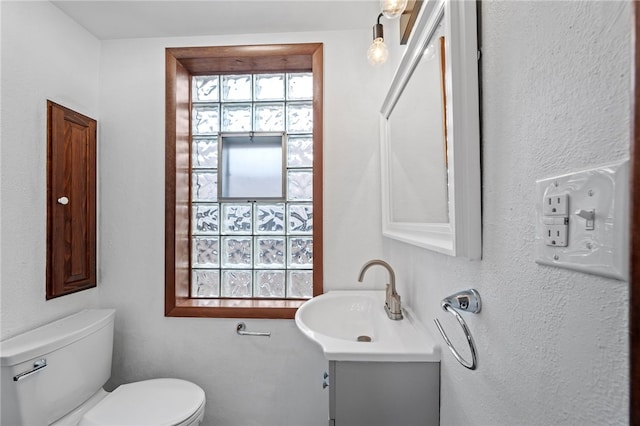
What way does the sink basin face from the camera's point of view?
to the viewer's left

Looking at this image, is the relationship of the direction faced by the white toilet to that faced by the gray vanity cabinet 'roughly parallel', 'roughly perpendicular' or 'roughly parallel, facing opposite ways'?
roughly parallel, facing opposite ways

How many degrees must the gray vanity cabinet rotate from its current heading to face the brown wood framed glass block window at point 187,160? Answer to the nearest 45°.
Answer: approximately 45° to its right

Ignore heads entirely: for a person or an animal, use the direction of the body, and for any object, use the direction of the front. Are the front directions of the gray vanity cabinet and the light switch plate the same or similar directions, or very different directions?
same or similar directions

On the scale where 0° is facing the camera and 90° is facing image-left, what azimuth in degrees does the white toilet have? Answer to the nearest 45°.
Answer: approximately 315°

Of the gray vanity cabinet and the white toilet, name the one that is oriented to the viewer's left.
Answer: the gray vanity cabinet

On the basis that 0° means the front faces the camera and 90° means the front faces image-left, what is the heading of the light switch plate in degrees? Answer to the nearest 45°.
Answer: approximately 45°

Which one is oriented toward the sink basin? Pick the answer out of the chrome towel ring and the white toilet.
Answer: the white toilet

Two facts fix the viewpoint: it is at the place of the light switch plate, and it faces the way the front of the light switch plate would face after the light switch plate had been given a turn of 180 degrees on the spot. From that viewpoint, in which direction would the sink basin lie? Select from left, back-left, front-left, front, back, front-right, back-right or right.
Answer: left

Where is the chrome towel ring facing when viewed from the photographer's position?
facing the viewer and to the left of the viewer
